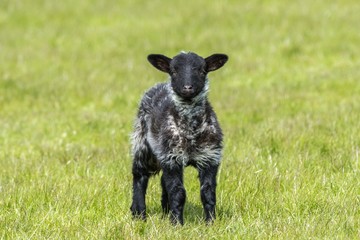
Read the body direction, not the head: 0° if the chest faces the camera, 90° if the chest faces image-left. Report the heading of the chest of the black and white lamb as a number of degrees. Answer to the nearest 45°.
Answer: approximately 315°
